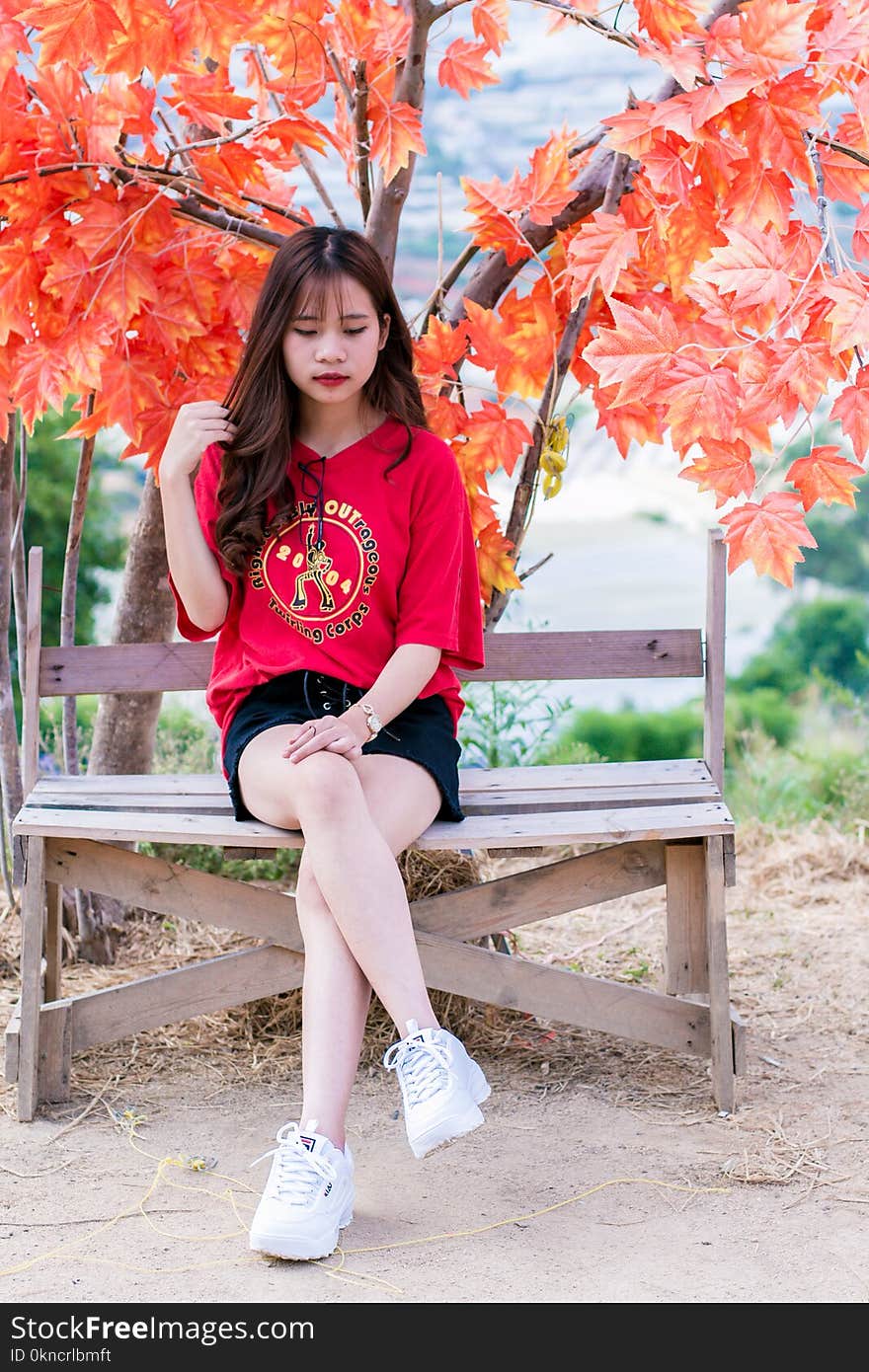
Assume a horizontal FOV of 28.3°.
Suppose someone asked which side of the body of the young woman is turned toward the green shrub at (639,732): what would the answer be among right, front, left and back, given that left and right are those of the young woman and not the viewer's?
back

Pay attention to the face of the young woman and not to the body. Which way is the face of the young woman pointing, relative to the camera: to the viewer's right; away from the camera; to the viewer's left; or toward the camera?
toward the camera

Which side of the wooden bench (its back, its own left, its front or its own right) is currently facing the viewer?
front

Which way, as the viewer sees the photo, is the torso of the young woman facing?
toward the camera

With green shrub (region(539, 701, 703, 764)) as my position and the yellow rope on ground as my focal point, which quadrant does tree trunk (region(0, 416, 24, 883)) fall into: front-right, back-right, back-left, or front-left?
front-right

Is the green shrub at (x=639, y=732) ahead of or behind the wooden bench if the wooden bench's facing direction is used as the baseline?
behind

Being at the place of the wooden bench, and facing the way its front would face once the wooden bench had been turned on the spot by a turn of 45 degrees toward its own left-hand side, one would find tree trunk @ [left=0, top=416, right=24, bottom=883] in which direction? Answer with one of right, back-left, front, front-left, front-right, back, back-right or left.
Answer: back

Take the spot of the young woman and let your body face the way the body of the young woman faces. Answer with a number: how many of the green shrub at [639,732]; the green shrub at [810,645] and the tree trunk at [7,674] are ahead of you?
0

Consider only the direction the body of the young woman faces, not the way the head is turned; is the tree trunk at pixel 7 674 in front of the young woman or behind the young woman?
behind
